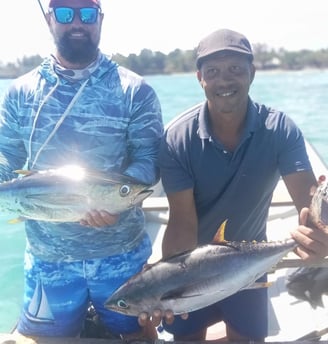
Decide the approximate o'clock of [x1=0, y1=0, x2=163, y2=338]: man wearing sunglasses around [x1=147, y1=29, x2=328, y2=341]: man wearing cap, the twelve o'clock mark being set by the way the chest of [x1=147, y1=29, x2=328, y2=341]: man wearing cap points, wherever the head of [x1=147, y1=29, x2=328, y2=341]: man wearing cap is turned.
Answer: [x1=0, y1=0, x2=163, y2=338]: man wearing sunglasses is roughly at 3 o'clock from [x1=147, y1=29, x2=328, y2=341]: man wearing cap.

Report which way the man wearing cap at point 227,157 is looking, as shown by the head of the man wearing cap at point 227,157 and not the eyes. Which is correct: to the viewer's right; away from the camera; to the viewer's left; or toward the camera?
toward the camera

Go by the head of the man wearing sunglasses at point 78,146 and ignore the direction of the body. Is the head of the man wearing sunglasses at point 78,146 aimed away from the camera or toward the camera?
toward the camera

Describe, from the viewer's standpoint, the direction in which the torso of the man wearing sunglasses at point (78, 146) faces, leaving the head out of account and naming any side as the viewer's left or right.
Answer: facing the viewer

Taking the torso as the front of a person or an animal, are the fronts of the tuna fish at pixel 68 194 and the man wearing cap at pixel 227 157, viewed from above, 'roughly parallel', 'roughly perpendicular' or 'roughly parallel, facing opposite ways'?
roughly perpendicular

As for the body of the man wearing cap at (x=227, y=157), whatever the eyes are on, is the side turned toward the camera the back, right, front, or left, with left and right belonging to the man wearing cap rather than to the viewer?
front

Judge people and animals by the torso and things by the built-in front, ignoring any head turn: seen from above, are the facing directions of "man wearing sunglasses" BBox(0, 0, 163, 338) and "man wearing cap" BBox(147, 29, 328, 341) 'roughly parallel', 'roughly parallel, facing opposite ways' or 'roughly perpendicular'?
roughly parallel

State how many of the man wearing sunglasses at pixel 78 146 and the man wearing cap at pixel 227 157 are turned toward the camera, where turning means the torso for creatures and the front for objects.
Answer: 2

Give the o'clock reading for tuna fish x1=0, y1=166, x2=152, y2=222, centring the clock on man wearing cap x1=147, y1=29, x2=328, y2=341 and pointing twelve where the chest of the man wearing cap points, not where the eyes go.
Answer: The tuna fish is roughly at 2 o'clock from the man wearing cap.

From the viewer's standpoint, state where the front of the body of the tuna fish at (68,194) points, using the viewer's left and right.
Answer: facing to the right of the viewer

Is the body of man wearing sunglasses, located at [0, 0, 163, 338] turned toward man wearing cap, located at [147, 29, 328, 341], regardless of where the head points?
no
